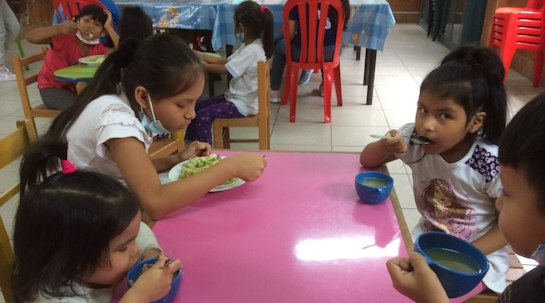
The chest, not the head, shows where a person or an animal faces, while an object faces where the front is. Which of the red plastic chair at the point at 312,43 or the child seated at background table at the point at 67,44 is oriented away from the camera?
the red plastic chair

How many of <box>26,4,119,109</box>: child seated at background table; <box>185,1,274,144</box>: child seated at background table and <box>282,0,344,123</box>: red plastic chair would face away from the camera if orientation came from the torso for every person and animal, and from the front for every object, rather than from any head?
1

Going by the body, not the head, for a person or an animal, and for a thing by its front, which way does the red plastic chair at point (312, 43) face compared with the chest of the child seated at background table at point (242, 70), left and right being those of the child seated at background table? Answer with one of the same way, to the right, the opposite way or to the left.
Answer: to the right

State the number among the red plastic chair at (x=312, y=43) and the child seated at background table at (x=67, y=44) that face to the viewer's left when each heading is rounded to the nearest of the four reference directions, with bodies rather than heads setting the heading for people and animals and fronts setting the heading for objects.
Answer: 0

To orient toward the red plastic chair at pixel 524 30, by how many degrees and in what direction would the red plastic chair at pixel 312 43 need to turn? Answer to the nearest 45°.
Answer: approximately 45° to its right

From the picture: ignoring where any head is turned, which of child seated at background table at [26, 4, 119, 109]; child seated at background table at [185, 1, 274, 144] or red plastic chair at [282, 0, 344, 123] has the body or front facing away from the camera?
the red plastic chair

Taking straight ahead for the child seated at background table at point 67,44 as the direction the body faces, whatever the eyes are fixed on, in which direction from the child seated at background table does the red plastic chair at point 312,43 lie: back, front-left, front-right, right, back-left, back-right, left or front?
front-left

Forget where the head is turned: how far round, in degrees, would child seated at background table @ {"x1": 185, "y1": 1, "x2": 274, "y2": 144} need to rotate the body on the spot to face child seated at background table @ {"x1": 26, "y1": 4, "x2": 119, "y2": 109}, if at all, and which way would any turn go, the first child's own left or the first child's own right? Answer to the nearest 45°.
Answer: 0° — they already face them

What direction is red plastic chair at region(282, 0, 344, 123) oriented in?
away from the camera

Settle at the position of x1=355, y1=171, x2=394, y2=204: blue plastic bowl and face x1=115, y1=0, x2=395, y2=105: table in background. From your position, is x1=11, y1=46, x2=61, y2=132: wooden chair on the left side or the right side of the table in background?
left

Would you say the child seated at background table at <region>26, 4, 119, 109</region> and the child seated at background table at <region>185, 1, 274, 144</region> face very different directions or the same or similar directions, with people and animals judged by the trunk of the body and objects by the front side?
very different directions

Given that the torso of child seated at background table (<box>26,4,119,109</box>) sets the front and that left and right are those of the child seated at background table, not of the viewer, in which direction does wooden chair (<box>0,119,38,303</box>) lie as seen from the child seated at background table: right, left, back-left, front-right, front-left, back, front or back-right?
front-right

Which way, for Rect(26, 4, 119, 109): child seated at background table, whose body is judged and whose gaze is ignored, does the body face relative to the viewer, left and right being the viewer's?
facing the viewer and to the right of the viewer

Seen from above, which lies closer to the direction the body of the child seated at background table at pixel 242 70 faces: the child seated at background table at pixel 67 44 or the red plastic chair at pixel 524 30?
the child seated at background table

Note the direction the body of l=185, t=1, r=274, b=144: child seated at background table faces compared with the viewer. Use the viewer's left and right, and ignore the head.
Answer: facing to the left of the viewer

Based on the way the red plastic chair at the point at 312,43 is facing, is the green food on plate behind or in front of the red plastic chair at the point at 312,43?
behind
